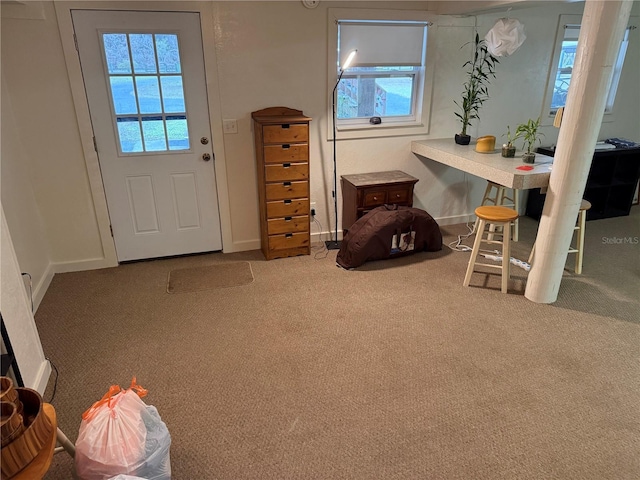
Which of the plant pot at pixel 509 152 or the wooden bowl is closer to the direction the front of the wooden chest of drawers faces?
the wooden bowl

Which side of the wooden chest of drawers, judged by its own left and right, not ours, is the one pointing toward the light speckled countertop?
left

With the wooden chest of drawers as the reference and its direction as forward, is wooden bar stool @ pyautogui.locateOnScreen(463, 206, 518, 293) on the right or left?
on its left

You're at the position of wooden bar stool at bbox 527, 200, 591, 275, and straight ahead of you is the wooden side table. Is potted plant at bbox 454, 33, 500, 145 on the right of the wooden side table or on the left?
right

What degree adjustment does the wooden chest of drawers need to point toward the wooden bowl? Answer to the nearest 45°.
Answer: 0° — it already faces it

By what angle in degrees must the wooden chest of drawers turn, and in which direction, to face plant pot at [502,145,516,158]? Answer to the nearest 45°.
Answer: approximately 90° to its left

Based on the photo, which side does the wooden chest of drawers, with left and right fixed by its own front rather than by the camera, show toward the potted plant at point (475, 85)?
left

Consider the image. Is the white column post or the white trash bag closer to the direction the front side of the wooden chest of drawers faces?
the white trash bag

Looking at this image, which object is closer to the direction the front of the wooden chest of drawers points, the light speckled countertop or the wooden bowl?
the wooden bowl

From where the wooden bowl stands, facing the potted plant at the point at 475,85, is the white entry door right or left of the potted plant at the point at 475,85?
left

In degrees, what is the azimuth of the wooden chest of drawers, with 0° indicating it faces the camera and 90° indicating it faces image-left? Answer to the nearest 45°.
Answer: approximately 0°

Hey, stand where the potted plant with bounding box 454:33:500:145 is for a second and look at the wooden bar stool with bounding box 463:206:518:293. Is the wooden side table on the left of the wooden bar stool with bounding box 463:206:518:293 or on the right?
right

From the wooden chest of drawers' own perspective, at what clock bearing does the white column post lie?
The white column post is roughly at 10 o'clock from the wooden chest of drawers.

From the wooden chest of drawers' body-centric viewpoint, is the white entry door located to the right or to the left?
on its right
